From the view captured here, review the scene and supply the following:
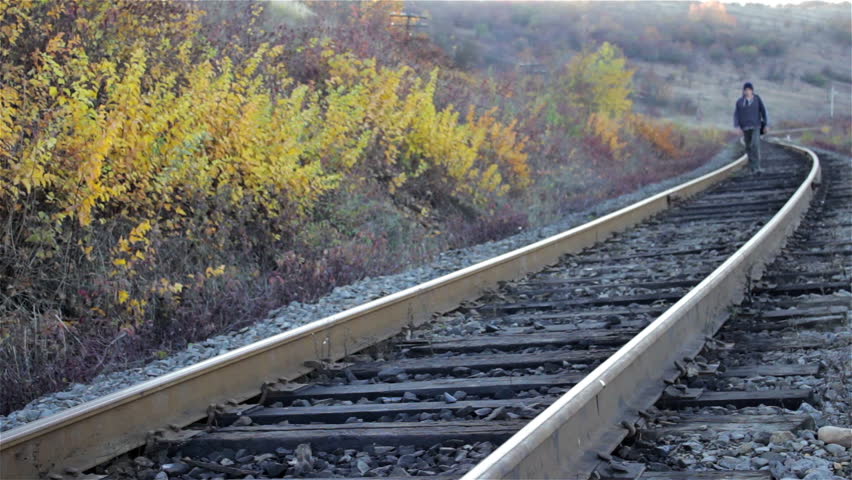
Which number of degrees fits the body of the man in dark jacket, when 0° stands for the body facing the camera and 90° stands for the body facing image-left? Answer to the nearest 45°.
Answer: approximately 0°

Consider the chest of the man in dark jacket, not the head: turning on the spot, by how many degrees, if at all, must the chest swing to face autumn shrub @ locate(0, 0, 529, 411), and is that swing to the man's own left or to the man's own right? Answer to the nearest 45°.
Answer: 0° — they already face it
